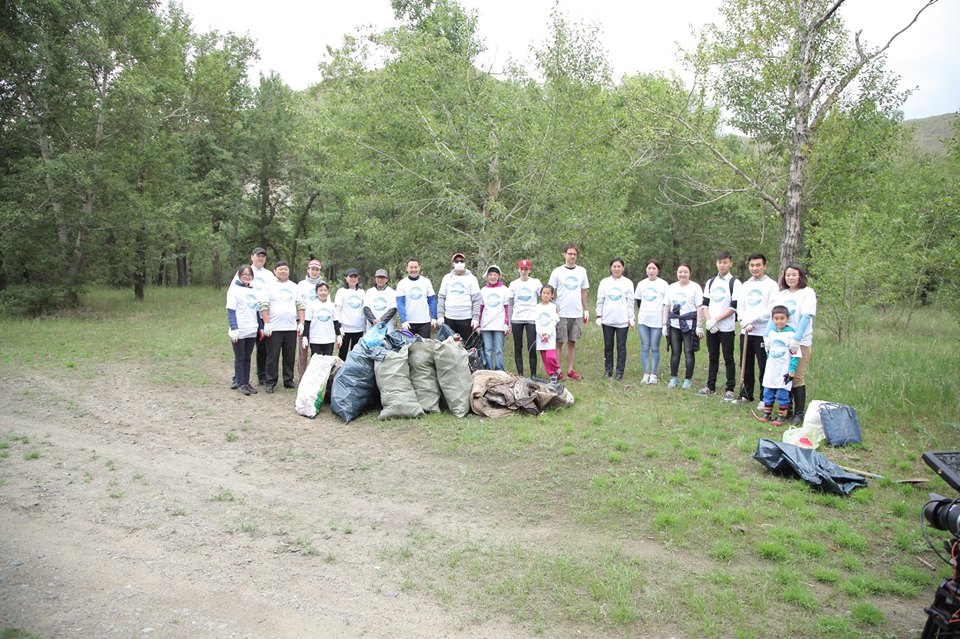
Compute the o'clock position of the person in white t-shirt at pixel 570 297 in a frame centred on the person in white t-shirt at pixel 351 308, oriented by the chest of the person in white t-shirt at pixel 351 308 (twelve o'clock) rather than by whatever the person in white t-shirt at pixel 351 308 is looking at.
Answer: the person in white t-shirt at pixel 570 297 is roughly at 9 o'clock from the person in white t-shirt at pixel 351 308.

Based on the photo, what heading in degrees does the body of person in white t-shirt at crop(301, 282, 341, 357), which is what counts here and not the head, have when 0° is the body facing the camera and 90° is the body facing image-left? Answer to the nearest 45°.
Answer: approximately 0°

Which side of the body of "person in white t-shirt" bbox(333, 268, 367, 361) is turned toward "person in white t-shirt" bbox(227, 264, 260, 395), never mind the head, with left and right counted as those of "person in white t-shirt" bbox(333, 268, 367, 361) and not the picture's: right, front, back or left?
right

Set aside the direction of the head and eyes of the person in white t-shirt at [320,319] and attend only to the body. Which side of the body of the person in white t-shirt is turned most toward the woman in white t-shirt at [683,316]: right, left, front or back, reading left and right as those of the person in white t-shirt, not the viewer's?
left
